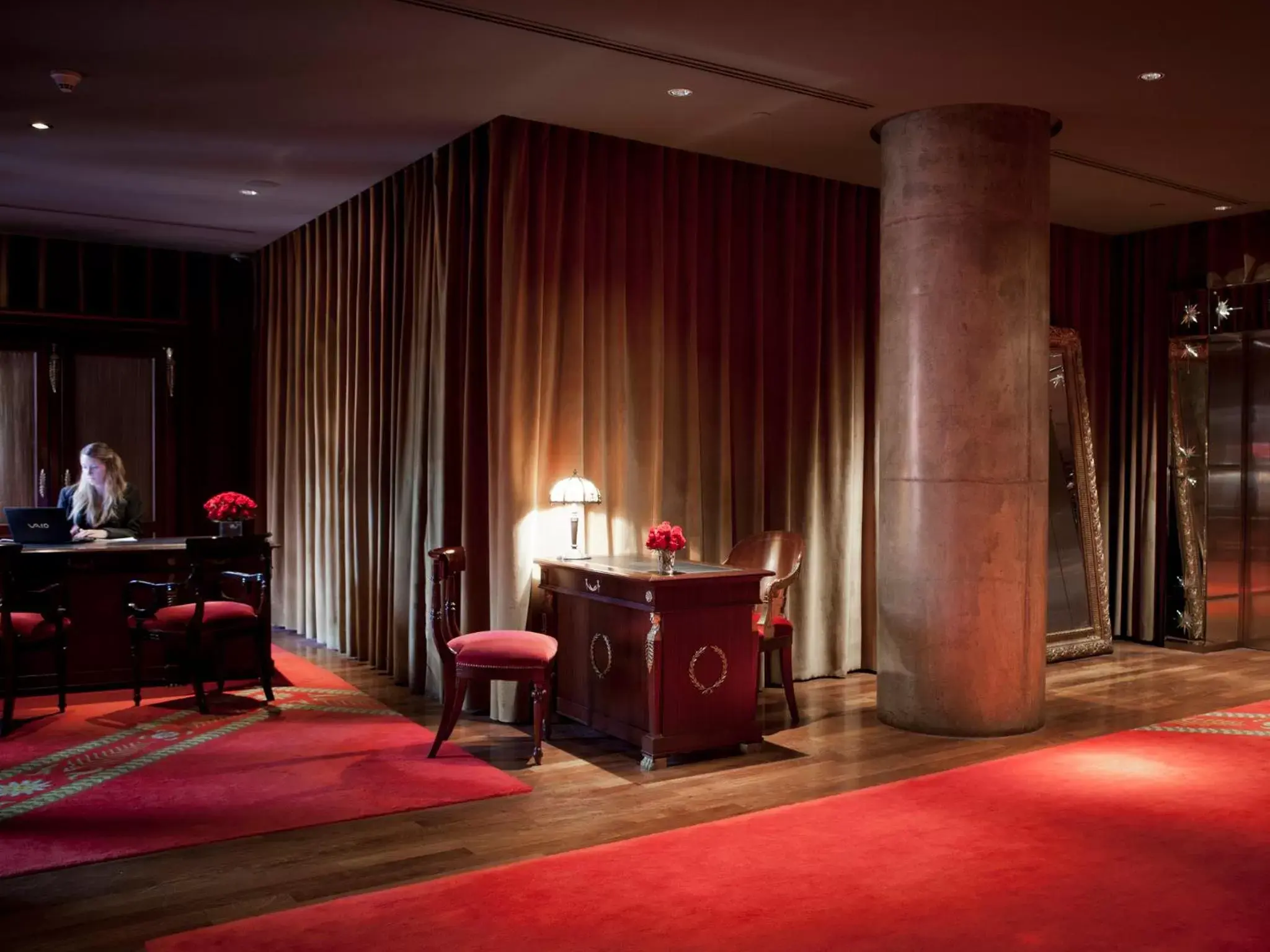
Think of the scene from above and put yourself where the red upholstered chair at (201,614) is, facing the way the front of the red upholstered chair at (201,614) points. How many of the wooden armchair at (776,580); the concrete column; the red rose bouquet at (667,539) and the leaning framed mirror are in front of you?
0

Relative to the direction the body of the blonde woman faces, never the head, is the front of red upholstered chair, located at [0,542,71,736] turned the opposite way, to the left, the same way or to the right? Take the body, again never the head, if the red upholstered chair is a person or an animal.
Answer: the opposite way

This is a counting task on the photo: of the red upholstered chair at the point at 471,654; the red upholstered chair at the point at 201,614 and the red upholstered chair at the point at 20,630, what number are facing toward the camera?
0

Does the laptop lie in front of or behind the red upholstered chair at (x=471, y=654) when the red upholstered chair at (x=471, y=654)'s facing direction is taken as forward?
behind

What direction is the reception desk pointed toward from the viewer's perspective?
toward the camera

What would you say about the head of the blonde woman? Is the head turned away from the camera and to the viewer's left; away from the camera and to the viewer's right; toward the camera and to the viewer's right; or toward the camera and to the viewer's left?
toward the camera and to the viewer's left

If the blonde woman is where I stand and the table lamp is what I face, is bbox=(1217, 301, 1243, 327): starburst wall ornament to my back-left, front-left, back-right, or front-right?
front-left

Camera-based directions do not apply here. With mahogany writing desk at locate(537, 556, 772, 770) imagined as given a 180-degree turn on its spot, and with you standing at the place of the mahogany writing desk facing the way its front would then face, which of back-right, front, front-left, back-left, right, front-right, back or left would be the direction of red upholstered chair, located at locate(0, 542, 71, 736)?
back-left

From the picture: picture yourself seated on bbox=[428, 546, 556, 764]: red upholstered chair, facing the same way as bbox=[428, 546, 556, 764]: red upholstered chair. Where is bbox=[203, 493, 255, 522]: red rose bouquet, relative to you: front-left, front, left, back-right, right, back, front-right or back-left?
back-left

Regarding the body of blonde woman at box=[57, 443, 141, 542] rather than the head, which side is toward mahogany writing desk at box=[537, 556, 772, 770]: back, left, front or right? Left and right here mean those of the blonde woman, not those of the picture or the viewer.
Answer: left

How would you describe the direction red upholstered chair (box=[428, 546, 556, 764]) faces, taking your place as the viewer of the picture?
facing to the right of the viewer

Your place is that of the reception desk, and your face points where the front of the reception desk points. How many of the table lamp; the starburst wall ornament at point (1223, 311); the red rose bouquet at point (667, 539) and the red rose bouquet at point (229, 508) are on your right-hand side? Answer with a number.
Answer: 0

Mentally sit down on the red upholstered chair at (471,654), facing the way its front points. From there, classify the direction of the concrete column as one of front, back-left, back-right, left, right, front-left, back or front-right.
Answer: front

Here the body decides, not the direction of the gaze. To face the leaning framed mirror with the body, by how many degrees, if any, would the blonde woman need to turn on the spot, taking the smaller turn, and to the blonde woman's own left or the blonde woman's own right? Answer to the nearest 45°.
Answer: approximately 135° to the blonde woman's own left

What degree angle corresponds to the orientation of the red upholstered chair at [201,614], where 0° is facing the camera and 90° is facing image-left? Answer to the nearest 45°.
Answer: approximately 135°
